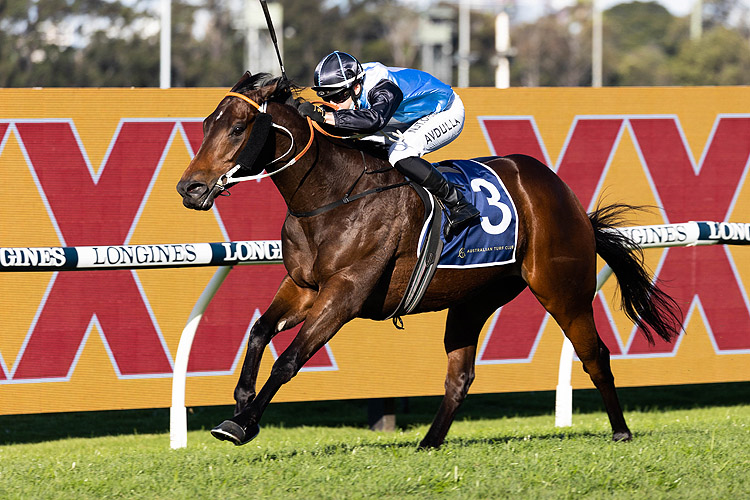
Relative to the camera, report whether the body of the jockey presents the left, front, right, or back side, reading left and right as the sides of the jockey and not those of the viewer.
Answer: left
